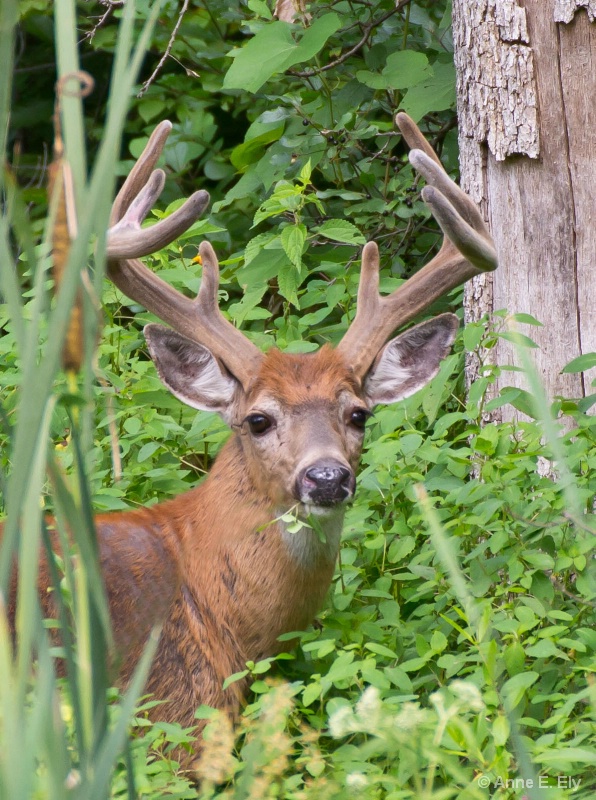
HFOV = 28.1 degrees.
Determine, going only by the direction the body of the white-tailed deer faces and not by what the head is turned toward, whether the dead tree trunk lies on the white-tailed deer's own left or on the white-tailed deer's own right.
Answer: on the white-tailed deer's own left

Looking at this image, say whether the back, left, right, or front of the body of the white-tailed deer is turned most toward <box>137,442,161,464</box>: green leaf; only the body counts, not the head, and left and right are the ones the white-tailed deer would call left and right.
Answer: back

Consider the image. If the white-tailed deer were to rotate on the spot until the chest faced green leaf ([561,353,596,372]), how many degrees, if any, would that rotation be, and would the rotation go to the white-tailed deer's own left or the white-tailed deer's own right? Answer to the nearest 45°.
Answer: approximately 45° to the white-tailed deer's own left

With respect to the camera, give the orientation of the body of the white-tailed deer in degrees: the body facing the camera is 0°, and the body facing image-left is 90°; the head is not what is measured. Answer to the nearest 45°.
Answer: approximately 315°
